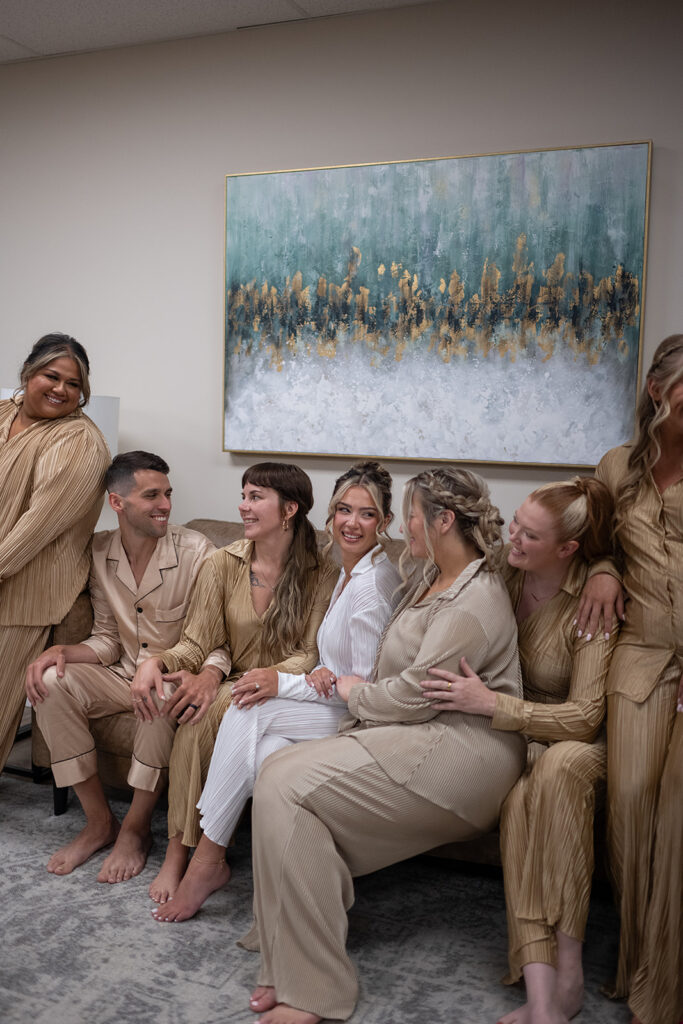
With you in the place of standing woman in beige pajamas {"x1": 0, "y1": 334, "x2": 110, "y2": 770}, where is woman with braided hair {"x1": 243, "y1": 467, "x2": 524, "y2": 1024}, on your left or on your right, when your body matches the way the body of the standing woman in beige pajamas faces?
on your left

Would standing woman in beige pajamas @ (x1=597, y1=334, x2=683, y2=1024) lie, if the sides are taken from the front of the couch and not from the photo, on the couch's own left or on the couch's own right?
on the couch's own left

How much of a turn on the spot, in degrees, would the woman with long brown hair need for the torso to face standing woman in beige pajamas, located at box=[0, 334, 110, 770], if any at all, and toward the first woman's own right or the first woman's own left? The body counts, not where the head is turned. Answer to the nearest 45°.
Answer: approximately 90° to the first woman's own right

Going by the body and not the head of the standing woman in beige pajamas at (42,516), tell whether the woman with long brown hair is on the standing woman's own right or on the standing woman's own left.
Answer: on the standing woman's own left

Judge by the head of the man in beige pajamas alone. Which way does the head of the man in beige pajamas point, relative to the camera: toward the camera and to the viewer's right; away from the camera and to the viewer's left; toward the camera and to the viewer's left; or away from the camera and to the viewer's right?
toward the camera and to the viewer's right

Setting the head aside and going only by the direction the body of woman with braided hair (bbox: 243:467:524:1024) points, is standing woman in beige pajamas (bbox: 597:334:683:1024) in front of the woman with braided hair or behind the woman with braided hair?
behind

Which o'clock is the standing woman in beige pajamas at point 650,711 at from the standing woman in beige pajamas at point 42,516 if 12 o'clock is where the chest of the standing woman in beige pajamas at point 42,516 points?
the standing woman in beige pajamas at point 650,711 is roughly at 9 o'clock from the standing woman in beige pajamas at point 42,516.

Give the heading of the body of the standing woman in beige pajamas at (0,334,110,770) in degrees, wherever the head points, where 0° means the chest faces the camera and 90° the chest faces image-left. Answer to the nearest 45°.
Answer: approximately 45°

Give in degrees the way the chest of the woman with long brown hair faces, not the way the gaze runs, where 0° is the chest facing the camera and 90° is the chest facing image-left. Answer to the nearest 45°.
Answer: approximately 45°

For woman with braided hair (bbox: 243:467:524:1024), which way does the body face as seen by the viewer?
to the viewer's left
